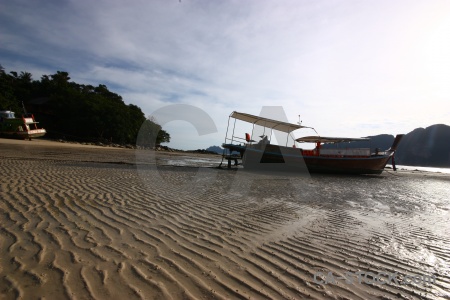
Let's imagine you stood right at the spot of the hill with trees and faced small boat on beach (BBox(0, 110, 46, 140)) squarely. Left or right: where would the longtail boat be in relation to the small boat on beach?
left

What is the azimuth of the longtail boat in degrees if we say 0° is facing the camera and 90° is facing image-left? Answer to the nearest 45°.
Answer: approximately 270°

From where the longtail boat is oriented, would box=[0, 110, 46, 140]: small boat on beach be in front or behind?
behind

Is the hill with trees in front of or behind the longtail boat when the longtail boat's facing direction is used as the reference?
behind
